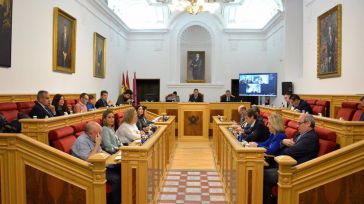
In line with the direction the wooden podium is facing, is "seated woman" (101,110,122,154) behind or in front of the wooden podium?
in front

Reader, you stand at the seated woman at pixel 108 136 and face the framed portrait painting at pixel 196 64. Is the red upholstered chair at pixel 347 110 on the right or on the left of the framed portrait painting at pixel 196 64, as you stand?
right

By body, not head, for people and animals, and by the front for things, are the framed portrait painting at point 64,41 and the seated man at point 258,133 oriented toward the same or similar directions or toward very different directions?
very different directions

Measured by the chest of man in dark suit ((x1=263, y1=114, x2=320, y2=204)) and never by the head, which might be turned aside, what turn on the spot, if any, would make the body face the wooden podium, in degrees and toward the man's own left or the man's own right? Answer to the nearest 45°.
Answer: approximately 45° to the man's own right

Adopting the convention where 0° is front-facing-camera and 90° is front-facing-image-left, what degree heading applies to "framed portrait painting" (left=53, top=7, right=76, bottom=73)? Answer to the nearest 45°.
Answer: approximately 315°

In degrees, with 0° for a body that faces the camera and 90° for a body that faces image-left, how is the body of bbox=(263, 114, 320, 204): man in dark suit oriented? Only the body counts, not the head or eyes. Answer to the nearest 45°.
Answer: approximately 90°

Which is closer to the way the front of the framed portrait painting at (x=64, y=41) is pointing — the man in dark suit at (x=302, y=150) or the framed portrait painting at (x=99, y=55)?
the man in dark suit

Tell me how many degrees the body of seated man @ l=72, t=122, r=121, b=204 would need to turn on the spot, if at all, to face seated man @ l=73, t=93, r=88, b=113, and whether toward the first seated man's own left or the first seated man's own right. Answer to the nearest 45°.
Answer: approximately 90° to the first seated man's own left

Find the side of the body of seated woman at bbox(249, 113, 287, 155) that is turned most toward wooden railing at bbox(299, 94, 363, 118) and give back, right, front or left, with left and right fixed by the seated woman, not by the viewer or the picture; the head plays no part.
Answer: right

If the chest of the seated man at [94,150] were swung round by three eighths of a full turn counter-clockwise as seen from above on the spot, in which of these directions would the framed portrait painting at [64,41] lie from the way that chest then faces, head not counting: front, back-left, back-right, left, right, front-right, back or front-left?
front-right

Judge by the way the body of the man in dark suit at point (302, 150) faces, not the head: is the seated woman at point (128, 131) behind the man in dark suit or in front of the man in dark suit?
in front

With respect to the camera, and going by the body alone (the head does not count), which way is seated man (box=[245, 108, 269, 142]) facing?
to the viewer's left

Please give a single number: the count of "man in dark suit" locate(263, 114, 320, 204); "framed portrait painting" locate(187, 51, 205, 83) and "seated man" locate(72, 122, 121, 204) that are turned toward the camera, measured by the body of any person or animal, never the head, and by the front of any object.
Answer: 1

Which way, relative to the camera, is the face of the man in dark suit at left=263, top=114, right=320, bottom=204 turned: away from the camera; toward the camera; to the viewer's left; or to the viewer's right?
to the viewer's left
